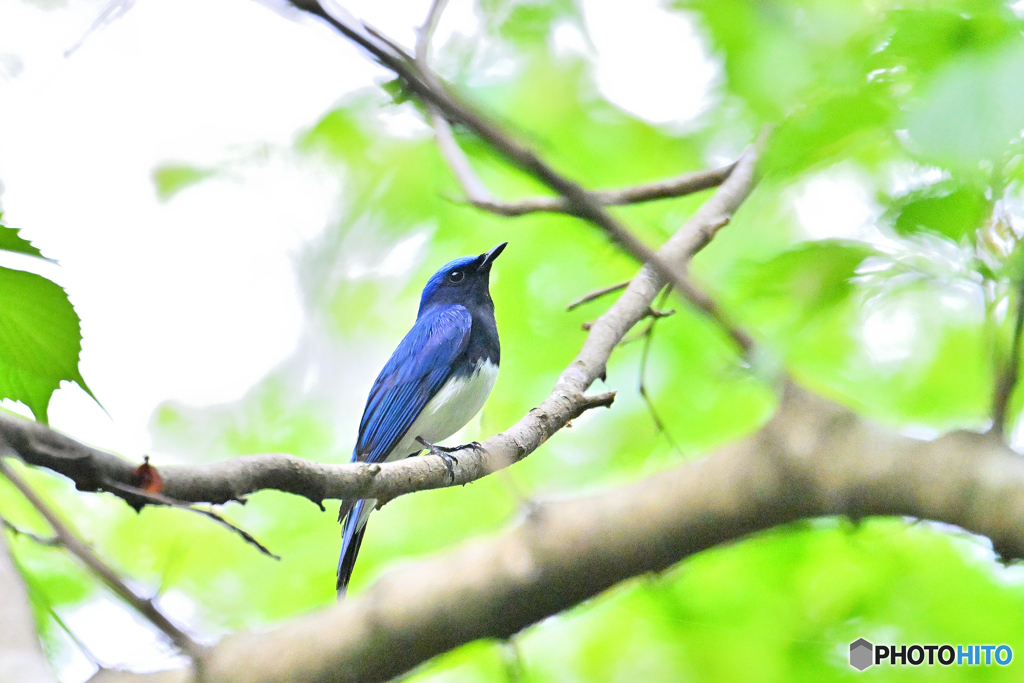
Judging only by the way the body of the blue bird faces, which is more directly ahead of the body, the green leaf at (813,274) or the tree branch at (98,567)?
the green leaf

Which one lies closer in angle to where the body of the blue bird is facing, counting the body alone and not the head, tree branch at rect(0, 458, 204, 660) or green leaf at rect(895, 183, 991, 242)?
the green leaf

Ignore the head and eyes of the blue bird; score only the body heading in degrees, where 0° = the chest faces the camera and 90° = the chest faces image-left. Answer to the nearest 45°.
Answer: approximately 270°
